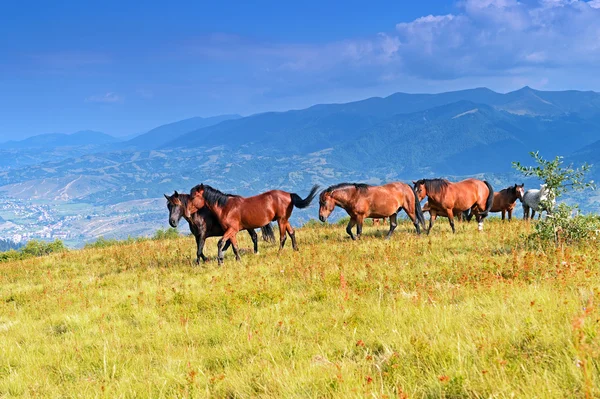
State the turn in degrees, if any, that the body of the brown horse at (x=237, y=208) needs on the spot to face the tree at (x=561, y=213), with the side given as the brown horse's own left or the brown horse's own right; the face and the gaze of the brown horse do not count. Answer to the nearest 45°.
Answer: approximately 135° to the brown horse's own left

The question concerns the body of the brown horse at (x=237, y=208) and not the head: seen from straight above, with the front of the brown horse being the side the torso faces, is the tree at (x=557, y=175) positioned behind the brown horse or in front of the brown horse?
behind

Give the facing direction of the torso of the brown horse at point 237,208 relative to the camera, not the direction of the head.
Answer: to the viewer's left

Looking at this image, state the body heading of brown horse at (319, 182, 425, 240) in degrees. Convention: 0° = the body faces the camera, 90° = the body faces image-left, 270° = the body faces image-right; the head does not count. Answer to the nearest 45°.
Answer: approximately 90°

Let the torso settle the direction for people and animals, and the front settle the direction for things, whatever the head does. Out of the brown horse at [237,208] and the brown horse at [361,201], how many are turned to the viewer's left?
2

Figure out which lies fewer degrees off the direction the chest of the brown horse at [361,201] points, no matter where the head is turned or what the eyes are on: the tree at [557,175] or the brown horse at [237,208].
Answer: the brown horse

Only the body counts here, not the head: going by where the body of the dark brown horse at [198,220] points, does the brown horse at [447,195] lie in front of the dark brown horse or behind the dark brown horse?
behind

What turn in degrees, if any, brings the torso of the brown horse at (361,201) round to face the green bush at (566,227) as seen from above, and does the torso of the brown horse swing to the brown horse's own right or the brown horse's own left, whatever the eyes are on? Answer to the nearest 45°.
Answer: approximately 135° to the brown horse's own left

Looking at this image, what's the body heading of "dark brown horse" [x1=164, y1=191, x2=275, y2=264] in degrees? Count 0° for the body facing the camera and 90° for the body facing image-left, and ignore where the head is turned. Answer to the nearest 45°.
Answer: approximately 45°
